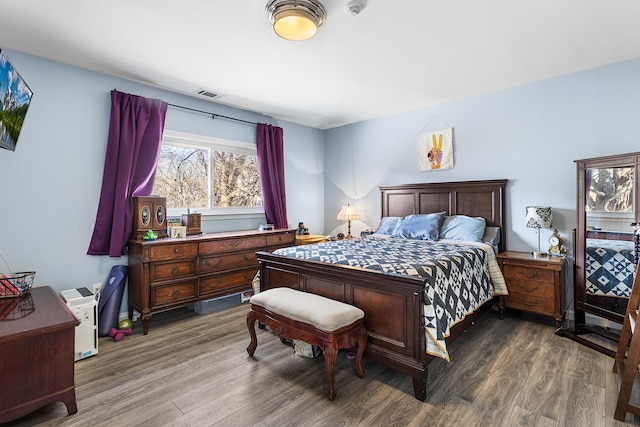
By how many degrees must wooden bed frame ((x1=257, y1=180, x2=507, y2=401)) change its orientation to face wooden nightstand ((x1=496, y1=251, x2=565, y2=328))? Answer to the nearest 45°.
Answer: approximately 180°

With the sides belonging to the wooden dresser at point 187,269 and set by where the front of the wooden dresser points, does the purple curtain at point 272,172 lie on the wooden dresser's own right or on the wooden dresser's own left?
on the wooden dresser's own left

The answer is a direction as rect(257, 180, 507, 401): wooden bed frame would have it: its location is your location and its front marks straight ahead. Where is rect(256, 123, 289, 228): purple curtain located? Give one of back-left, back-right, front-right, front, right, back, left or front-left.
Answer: right

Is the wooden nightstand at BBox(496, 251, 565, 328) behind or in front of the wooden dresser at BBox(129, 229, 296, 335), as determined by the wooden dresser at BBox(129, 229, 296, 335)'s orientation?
in front

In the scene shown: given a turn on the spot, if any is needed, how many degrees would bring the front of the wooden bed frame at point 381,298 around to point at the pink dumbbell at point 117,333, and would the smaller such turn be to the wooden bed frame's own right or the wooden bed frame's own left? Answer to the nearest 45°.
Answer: approximately 45° to the wooden bed frame's own right

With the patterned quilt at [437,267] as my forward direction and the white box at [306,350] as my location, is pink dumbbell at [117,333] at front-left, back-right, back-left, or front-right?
back-left

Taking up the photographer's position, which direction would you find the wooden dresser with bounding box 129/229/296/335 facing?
facing the viewer and to the right of the viewer

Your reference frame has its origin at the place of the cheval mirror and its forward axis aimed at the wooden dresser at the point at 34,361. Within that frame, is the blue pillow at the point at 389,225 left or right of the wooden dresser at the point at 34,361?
right

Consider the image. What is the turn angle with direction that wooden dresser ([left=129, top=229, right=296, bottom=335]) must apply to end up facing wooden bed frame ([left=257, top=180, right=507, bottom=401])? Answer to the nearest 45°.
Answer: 0° — it already faces it

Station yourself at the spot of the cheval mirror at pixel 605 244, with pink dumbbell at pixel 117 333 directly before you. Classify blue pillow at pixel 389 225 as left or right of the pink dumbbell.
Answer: right

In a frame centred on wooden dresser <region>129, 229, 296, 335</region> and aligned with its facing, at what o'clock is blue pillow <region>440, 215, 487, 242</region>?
The blue pillow is roughly at 11 o'clock from the wooden dresser.

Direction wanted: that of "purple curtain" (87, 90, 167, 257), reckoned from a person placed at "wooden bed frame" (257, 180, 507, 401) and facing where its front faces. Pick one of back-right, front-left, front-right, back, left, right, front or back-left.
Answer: front-right

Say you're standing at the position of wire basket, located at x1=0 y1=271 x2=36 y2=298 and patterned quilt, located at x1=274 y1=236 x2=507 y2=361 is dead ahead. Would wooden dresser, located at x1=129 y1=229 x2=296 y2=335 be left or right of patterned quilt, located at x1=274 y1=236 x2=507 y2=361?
left
